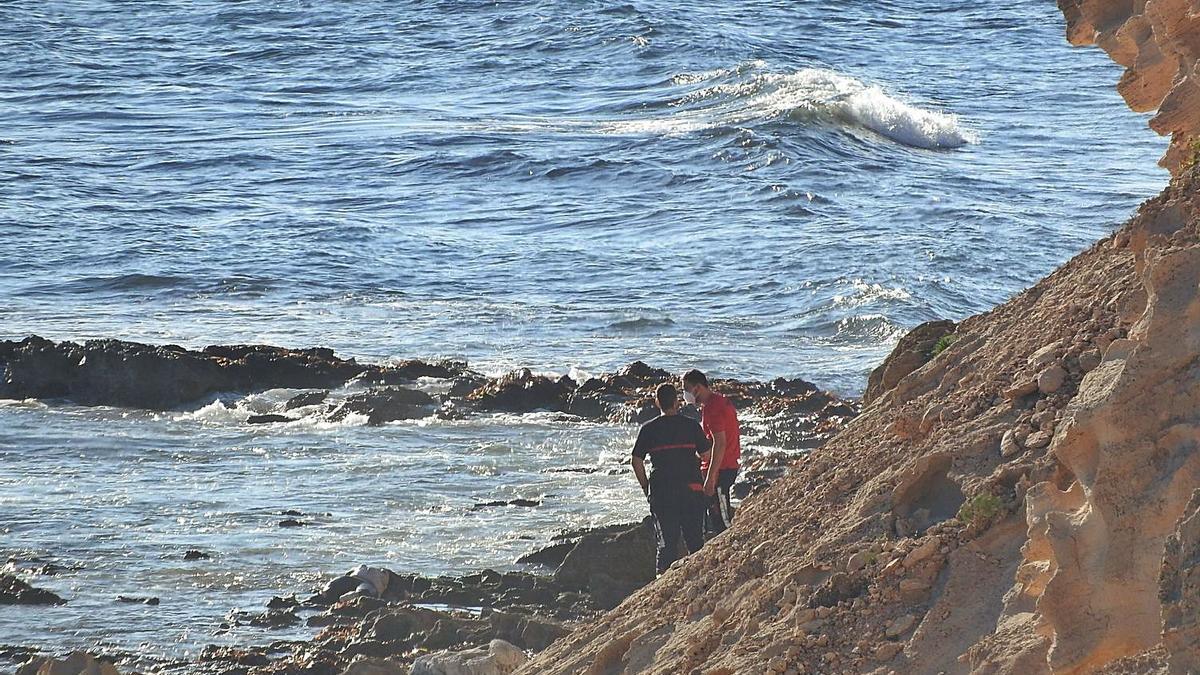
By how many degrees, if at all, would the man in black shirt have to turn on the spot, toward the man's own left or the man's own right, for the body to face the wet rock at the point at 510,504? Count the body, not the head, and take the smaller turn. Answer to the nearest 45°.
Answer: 0° — they already face it

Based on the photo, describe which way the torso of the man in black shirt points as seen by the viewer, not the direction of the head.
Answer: away from the camera

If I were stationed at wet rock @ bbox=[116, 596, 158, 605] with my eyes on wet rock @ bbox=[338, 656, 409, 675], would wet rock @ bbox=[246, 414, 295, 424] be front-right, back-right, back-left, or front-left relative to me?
back-left

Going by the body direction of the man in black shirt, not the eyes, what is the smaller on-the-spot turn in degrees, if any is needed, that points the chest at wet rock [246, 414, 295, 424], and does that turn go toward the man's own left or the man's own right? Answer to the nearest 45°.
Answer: approximately 45° to the man's own left

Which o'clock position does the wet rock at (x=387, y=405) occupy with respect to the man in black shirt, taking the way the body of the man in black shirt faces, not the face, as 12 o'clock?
The wet rock is roughly at 11 o'clock from the man in black shirt.

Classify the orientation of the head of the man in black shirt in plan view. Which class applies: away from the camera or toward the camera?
away from the camera

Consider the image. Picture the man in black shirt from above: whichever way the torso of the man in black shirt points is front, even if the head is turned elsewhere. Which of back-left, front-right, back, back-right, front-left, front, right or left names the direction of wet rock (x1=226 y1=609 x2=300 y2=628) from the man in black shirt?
left

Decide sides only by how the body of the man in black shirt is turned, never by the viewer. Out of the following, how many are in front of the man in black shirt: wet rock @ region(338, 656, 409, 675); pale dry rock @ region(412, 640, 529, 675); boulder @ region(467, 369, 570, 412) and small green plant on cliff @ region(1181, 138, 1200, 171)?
1

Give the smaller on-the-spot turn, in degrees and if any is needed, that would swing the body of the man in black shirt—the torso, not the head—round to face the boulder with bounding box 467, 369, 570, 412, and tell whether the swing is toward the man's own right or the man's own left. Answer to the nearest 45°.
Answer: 0° — they already face it
